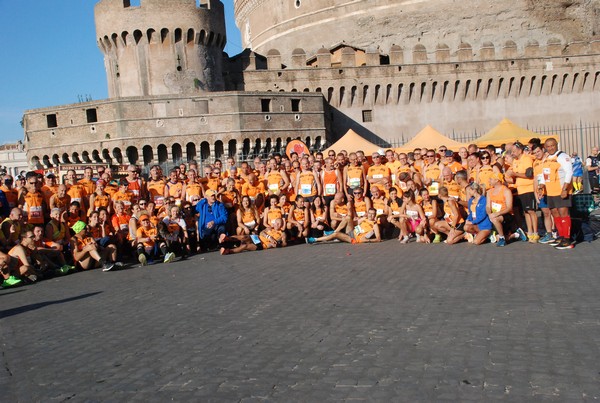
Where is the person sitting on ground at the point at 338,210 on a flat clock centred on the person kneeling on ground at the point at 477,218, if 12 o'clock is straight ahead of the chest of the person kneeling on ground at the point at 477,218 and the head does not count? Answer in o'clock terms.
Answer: the person sitting on ground at the point at 338,210 is roughly at 2 o'clock from the person kneeling on ground at the point at 477,218.

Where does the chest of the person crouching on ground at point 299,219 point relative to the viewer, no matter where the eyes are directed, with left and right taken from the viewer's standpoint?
facing the viewer

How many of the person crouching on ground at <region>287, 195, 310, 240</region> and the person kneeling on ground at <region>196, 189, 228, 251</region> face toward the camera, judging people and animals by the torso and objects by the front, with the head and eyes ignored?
2

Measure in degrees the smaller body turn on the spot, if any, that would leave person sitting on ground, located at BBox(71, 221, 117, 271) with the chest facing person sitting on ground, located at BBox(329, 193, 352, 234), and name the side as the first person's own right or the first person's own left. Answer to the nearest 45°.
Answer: approximately 45° to the first person's own left

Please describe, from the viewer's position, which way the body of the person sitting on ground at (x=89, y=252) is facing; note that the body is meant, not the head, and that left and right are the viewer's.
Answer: facing the viewer and to the right of the viewer

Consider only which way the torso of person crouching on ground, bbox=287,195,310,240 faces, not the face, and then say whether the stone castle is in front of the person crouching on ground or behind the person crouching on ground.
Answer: behind

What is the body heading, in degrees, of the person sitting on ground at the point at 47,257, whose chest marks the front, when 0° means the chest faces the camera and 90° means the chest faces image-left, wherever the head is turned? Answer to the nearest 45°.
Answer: approximately 315°

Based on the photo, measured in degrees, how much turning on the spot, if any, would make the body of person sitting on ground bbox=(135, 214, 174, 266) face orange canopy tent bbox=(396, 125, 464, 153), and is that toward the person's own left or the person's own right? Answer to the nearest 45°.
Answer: approximately 135° to the person's own left

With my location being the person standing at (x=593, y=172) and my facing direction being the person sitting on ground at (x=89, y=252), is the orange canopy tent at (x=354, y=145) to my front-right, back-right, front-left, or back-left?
front-right

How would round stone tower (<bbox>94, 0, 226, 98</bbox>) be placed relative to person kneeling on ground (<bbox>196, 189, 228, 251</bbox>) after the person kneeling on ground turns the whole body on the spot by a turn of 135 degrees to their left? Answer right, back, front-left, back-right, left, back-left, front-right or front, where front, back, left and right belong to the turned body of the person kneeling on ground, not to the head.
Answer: front-left

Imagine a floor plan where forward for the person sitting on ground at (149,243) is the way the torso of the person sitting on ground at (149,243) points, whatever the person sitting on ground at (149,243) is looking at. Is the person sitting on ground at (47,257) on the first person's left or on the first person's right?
on the first person's right
